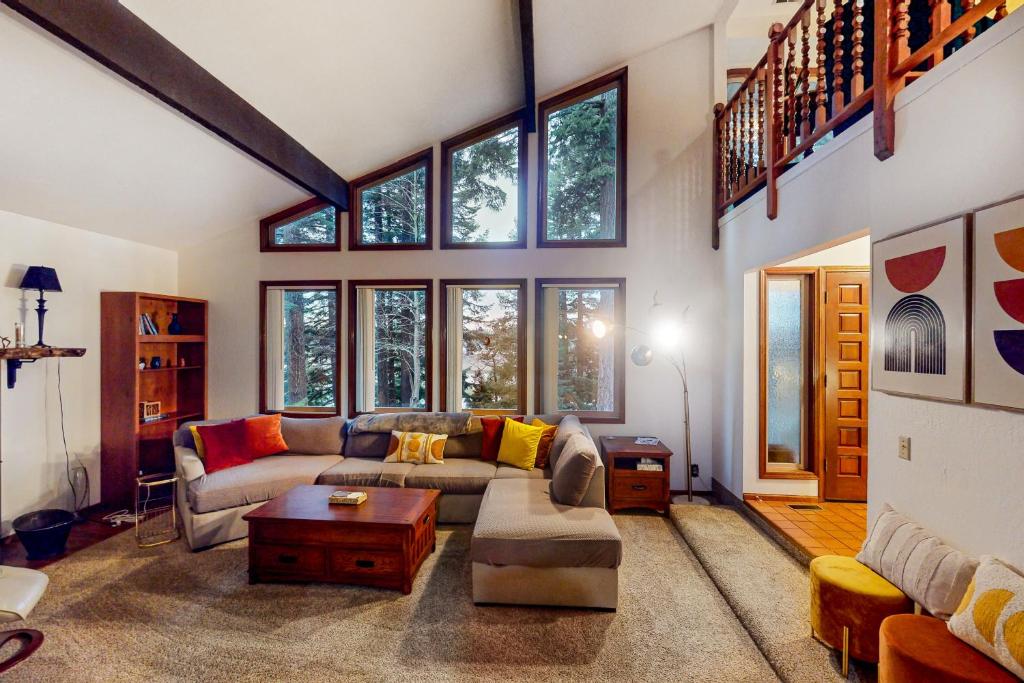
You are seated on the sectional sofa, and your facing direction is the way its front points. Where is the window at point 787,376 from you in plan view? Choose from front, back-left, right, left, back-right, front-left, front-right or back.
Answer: left

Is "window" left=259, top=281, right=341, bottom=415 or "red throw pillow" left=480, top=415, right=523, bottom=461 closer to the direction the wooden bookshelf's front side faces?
the red throw pillow

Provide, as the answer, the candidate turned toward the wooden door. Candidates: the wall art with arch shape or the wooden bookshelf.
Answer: the wooden bookshelf

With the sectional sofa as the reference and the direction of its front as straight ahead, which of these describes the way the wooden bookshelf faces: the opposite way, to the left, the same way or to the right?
to the left

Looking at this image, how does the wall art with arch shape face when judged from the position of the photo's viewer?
facing the viewer and to the left of the viewer

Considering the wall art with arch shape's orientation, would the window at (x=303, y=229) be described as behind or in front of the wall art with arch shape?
in front

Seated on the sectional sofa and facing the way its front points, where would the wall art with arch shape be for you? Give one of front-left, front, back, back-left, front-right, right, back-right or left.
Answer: front-left

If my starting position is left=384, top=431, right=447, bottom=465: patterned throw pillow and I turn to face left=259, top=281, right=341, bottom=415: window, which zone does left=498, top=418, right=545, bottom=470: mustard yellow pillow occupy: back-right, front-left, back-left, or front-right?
back-right

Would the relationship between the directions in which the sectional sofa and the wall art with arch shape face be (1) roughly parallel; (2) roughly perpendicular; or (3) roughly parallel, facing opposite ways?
roughly perpendicular

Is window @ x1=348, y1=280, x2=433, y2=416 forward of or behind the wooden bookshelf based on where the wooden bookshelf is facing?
forward

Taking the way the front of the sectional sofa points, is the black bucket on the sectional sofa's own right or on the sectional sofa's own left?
on the sectional sofa's own right

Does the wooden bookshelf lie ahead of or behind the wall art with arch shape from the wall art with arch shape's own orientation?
ahead

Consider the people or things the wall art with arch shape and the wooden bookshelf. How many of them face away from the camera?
0

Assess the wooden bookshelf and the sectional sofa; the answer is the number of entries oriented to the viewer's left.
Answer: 0

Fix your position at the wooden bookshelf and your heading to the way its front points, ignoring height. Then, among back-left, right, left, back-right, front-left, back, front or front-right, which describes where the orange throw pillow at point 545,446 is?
front

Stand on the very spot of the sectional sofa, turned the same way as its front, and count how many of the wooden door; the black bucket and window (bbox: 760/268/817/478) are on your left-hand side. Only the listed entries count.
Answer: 2

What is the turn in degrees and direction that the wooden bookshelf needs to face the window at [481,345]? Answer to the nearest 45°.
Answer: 0° — it already faces it

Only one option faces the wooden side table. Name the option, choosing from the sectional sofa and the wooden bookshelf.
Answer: the wooden bookshelf

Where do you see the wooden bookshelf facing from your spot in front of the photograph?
facing the viewer and to the right of the viewer

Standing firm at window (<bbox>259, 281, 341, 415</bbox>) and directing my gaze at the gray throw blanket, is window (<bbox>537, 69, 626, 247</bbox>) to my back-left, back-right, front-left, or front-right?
front-left

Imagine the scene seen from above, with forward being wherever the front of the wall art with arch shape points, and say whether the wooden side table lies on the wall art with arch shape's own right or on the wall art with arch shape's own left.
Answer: on the wall art with arch shape's own right

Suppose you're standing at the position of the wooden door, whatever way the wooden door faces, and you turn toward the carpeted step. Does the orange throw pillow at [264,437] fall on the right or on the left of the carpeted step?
right

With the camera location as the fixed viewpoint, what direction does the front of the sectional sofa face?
facing the viewer
